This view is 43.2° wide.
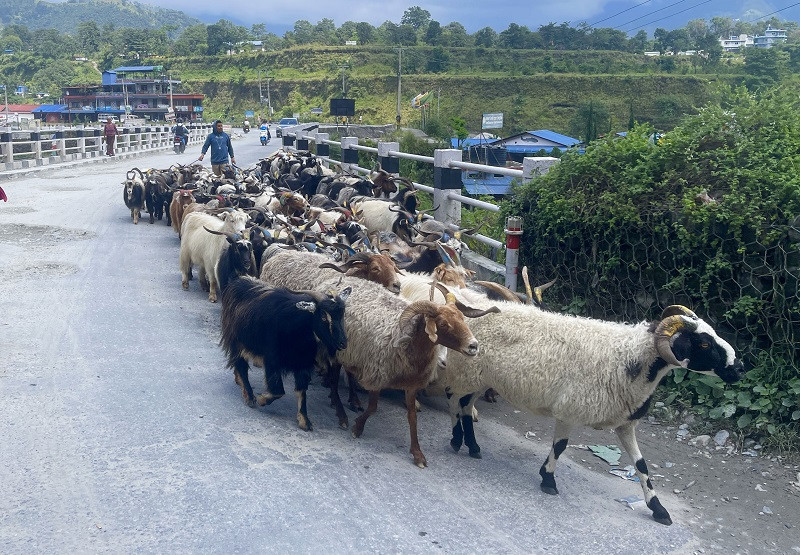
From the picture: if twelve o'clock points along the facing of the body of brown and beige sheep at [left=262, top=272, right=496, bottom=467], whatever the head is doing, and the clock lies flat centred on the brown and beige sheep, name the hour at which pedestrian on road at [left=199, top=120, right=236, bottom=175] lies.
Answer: The pedestrian on road is roughly at 7 o'clock from the brown and beige sheep.

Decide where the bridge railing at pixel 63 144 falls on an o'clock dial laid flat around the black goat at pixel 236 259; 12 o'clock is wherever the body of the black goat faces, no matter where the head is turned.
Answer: The bridge railing is roughly at 7 o'clock from the black goat.

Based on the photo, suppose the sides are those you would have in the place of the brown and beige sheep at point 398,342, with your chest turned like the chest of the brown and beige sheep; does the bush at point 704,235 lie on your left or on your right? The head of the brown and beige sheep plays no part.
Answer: on your left

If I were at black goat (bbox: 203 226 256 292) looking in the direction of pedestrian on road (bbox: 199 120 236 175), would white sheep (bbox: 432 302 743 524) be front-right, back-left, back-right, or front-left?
back-right

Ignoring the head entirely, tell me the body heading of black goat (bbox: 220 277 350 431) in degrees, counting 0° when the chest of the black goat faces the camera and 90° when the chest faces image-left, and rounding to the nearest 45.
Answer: approximately 315°

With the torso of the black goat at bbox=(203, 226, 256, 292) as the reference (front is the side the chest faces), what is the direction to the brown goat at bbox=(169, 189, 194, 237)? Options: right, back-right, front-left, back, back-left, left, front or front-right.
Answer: back-left

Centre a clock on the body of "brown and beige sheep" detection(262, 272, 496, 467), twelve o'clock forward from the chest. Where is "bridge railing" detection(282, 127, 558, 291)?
The bridge railing is roughly at 8 o'clock from the brown and beige sheep.

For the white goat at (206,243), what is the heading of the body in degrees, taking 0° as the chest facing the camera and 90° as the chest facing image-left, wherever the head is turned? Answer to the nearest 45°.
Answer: approximately 315°
